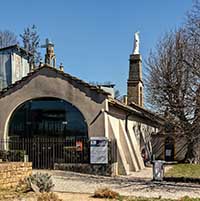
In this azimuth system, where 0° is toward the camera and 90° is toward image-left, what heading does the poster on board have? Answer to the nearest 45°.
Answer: approximately 0°

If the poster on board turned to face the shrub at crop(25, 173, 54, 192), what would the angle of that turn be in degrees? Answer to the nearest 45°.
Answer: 0° — it already faces it
